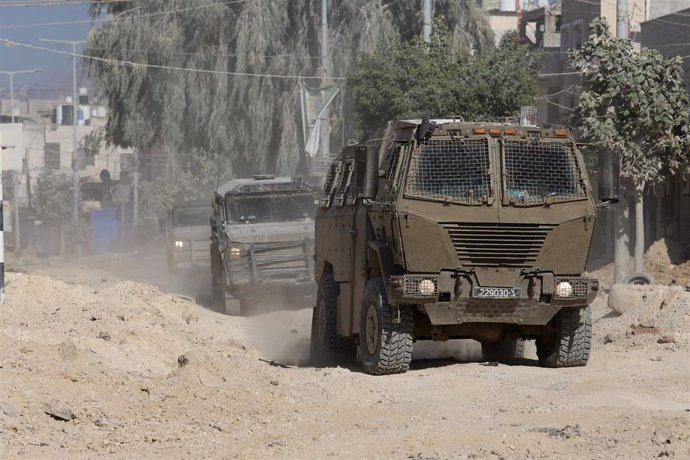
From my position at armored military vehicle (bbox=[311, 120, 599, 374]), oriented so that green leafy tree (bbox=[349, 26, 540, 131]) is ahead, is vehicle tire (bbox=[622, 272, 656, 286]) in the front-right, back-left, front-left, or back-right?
front-right

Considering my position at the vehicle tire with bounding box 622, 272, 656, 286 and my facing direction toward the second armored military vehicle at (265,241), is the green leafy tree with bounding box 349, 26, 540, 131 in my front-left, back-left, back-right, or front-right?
front-right

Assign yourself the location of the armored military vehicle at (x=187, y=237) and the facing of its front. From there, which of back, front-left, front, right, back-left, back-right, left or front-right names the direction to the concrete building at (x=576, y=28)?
back-left

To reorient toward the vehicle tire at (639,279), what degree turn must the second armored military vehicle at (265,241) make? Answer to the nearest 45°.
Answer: approximately 90° to its left

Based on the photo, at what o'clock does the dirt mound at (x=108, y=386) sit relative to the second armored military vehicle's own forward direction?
The dirt mound is roughly at 12 o'clock from the second armored military vehicle.

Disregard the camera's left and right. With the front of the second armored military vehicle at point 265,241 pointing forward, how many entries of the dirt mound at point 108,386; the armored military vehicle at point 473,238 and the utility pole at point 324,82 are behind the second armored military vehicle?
1

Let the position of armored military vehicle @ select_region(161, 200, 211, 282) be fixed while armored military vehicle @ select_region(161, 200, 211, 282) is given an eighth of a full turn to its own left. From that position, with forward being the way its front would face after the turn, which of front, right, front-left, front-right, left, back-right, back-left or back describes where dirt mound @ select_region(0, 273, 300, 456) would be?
front-right

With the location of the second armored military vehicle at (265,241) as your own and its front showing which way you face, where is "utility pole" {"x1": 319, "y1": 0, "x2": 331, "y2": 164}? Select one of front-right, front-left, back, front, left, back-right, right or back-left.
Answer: back

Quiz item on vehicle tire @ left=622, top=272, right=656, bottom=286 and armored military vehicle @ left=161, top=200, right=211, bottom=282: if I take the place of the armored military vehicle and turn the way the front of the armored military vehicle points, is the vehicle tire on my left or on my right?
on my left

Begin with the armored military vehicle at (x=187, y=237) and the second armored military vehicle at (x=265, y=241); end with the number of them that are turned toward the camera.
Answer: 2

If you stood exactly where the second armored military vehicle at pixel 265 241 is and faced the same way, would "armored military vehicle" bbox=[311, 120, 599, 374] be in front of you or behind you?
in front

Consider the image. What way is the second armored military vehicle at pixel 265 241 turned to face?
toward the camera

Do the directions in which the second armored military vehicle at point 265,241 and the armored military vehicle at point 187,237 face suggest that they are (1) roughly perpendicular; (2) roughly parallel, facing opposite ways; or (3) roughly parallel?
roughly parallel

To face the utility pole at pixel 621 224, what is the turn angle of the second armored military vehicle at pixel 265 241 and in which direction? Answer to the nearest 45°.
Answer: approximately 90° to its left

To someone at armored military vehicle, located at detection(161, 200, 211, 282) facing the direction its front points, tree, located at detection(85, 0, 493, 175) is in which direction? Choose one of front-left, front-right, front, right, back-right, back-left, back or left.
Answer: back

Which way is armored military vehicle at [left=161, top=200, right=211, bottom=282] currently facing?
toward the camera

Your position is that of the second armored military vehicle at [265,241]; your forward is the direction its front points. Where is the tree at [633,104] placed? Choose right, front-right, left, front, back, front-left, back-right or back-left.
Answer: left
